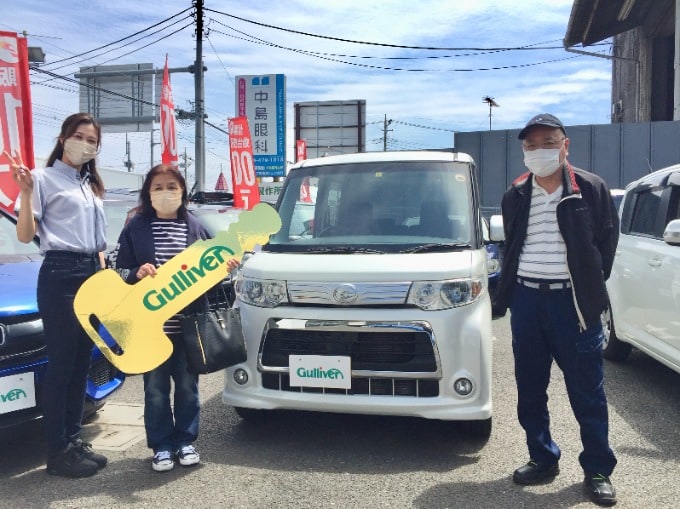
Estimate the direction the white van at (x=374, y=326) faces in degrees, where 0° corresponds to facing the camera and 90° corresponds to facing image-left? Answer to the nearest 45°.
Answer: approximately 0°

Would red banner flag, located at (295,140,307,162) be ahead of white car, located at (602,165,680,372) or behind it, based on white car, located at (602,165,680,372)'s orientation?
behind

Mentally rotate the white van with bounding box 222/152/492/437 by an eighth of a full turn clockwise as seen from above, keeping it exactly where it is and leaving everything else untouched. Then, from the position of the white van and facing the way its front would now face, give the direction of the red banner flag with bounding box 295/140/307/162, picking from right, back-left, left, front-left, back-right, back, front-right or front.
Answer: back-right

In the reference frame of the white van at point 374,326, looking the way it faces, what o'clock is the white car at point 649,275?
The white car is roughly at 8 o'clock from the white van.

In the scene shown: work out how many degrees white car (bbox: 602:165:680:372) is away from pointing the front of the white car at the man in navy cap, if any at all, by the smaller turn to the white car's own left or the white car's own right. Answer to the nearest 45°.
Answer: approximately 45° to the white car's own right

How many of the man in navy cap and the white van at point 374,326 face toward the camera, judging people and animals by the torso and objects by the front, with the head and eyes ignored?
2

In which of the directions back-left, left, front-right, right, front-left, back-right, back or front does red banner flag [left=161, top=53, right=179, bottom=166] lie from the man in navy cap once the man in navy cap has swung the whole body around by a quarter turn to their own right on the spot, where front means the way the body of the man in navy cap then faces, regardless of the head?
front-right

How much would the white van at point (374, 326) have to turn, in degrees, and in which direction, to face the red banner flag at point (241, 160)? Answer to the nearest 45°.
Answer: approximately 180°
